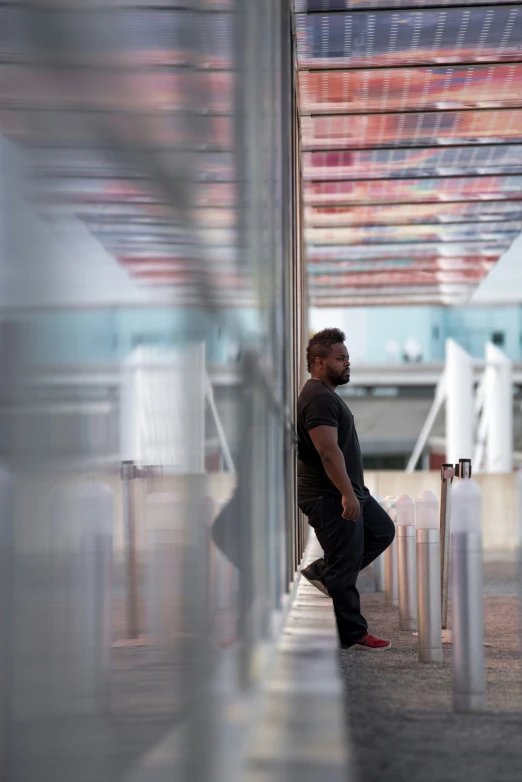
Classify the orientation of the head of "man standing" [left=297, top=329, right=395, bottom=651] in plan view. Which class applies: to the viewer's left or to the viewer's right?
to the viewer's right

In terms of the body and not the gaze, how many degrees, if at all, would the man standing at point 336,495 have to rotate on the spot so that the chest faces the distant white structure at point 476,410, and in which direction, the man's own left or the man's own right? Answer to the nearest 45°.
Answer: approximately 90° to the man's own left

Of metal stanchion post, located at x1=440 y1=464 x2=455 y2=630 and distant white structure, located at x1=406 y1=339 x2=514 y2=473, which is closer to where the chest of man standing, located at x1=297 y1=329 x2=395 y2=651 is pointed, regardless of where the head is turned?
the metal stanchion post

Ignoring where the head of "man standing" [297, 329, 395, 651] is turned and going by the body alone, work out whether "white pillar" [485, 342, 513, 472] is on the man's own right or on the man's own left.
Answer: on the man's own left

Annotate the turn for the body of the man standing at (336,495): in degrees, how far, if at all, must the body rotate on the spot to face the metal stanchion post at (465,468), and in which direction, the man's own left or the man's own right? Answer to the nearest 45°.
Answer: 0° — they already face it

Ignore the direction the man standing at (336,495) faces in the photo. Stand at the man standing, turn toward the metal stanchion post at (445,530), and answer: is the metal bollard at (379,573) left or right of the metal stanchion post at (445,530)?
left

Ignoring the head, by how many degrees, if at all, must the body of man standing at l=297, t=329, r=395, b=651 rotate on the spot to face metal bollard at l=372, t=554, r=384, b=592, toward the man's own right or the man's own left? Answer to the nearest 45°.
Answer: approximately 90° to the man's own left
